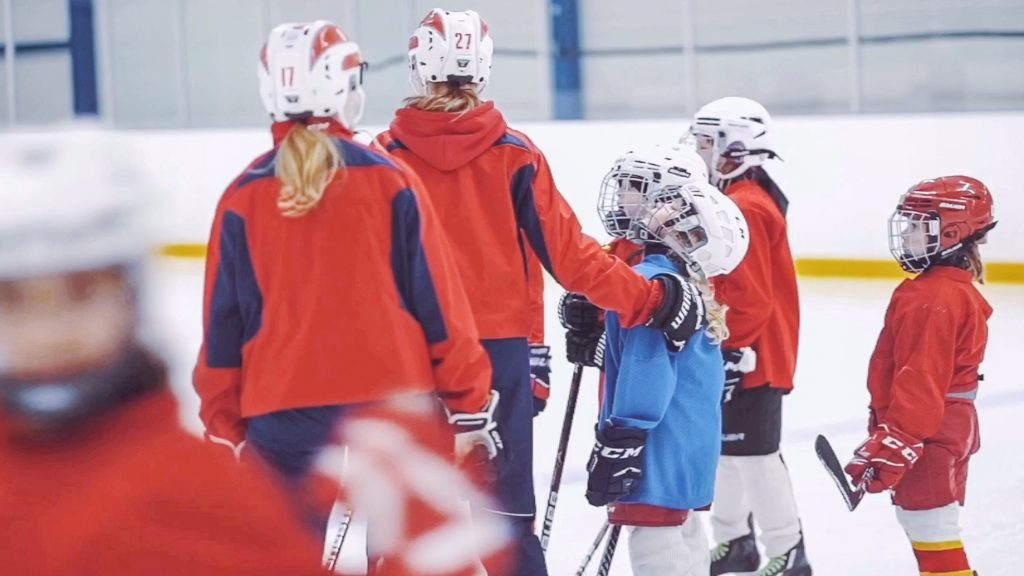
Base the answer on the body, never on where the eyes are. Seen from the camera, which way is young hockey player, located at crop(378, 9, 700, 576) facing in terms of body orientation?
away from the camera

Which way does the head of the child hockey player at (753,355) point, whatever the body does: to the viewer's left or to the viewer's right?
to the viewer's left

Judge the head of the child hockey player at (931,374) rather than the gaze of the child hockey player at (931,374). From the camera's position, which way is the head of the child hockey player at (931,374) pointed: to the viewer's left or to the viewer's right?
to the viewer's left

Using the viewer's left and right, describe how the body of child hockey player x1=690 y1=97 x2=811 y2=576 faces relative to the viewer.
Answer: facing to the left of the viewer

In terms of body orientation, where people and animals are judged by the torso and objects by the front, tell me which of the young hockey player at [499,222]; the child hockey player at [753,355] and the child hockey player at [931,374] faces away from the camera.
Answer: the young hockey player

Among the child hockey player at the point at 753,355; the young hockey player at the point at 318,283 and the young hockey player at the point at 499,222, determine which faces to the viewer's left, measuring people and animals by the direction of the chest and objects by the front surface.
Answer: the child hockey player

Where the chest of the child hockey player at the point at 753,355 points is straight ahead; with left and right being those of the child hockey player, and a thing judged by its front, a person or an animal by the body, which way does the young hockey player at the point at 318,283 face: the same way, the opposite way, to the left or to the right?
to the right

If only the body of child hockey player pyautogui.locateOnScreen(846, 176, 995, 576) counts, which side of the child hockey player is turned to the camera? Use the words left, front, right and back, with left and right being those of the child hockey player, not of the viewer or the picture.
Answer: left

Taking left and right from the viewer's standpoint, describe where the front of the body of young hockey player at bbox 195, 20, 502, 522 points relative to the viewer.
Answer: facing away from the viewer

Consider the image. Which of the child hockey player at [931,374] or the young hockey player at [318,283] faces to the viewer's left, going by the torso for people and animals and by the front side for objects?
the child hockey player

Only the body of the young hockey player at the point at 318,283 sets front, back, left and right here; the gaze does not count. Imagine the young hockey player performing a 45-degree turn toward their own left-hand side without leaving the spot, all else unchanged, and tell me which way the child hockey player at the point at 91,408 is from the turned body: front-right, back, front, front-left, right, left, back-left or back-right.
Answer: back-left

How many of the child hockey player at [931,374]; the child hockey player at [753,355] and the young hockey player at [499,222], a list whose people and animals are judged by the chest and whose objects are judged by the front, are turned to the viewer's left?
2
